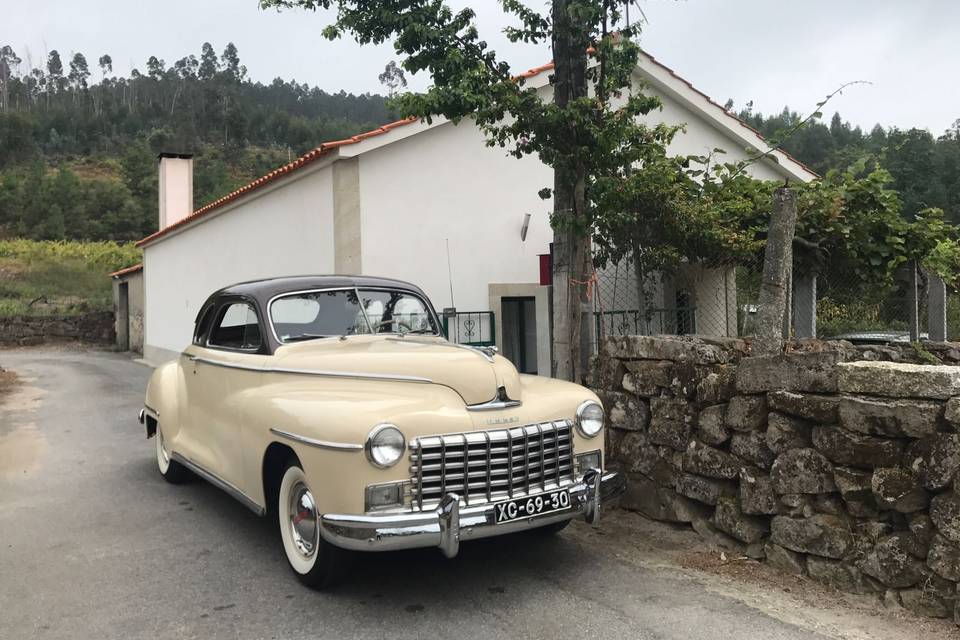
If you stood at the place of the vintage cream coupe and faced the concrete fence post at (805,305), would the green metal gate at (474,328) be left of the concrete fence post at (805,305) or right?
left

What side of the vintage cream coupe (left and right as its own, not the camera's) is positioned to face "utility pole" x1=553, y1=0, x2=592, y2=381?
left

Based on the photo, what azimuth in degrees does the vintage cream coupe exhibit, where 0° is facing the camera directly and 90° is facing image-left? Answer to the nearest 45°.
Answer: approximately 315°

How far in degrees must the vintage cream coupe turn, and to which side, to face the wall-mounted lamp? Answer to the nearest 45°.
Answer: approximately 135° to its left

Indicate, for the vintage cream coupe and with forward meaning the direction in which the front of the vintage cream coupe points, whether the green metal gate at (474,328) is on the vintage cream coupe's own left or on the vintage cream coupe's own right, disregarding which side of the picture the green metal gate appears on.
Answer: on the vintage cream coupe's own left

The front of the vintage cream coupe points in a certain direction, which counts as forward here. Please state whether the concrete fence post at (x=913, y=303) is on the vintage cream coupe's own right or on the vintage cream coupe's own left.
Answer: on the vintage cream coupe's own left

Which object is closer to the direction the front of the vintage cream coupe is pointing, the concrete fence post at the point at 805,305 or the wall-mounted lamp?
the concrete fence post

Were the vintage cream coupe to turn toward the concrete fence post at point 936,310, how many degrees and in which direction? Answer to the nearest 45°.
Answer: approximately 45° to its left

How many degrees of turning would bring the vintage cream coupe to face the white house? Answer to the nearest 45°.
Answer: approximately 135° to its left

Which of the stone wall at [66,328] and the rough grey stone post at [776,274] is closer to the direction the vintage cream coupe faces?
the rough grey stone post

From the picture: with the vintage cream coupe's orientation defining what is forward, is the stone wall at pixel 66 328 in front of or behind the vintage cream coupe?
behind

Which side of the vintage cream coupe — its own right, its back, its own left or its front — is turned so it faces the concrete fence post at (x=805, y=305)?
left

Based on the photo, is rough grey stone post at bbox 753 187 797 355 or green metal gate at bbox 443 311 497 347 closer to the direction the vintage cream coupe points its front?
the rough grey stone post

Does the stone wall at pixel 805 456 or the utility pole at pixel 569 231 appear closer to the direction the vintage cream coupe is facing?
the stone wall
